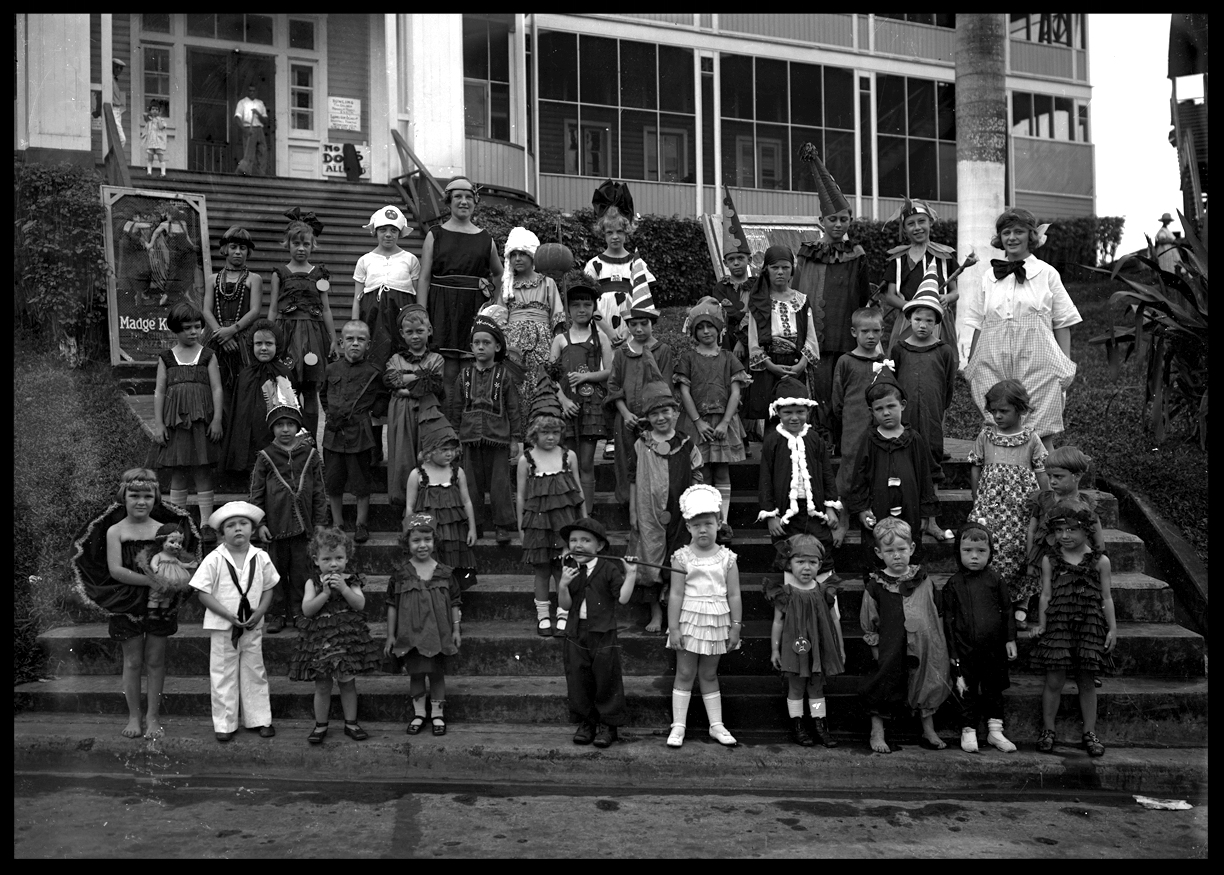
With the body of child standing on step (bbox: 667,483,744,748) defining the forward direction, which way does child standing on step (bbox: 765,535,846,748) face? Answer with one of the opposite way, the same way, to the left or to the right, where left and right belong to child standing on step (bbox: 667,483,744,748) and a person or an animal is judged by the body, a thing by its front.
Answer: the same way

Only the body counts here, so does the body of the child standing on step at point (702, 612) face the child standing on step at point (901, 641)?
no

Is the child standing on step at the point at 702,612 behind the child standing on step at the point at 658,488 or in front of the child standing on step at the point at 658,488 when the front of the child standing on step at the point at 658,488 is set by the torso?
in front

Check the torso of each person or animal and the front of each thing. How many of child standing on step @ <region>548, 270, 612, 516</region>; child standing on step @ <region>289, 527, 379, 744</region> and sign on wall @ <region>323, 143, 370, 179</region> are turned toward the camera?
3

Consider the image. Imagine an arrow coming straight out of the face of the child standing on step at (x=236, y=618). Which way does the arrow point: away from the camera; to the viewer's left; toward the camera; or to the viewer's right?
toward the camera

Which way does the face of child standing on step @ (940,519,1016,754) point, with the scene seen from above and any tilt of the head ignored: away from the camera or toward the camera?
toward the camera

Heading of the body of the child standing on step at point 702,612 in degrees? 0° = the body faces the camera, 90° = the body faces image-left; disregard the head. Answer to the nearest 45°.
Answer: approximately 0°

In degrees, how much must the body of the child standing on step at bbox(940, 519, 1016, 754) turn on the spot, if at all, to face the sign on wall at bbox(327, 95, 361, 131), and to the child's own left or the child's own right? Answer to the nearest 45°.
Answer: approximately 135° to the child's own right

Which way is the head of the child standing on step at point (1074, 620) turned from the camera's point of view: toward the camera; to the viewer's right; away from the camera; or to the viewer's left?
toward the camera

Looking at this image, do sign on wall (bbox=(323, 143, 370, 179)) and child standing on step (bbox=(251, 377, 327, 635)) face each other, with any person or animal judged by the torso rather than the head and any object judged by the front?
no

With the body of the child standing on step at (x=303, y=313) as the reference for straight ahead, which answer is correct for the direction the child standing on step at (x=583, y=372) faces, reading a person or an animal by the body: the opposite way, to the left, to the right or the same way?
the same way

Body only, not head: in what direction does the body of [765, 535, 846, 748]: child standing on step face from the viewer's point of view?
toward the camera

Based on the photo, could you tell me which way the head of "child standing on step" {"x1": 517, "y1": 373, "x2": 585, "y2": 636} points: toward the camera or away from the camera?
toward the camera

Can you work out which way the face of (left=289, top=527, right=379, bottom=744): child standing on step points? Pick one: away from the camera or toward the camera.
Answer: toward the camera

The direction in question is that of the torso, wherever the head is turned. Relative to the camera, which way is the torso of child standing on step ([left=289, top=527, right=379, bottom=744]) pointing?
toward the camera

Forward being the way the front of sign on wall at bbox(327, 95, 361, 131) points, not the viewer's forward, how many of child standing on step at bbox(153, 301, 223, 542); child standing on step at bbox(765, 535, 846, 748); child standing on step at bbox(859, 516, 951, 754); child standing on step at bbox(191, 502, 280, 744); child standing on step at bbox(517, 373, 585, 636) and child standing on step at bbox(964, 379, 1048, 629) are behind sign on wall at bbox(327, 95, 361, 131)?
0

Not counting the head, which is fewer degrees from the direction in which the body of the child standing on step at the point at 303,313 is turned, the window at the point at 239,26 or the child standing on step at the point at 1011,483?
the child standing on step

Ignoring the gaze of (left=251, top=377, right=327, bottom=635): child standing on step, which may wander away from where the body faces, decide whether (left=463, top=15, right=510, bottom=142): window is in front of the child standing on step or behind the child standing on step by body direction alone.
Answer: behind

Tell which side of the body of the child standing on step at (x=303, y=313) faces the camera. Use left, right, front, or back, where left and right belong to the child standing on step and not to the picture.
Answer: front

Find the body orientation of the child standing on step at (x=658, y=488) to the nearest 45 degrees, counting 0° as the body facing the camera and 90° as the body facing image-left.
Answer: approximately 0°
